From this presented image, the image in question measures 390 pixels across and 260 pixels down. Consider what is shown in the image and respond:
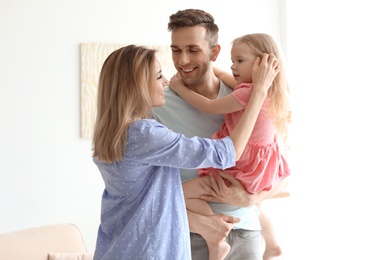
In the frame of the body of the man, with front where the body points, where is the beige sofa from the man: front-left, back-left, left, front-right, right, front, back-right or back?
right

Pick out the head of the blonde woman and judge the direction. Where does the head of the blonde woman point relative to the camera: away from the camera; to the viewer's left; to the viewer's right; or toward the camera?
to the viewer's right

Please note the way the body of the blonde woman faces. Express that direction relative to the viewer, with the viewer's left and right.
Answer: facing away from the viewer and to the right of the viewer

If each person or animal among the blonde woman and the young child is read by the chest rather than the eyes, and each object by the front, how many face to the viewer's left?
1

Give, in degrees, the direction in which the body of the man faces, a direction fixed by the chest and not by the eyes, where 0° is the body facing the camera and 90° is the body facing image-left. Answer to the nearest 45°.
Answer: approximately 45°

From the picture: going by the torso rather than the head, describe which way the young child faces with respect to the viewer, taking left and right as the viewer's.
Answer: facing to the left of the viewer

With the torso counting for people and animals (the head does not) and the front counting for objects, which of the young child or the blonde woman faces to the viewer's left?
the young child

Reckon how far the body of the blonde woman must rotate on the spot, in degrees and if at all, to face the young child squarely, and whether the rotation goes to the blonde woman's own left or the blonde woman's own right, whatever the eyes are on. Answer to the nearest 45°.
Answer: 0° — they already face them

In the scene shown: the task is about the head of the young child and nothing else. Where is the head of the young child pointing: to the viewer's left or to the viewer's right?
to the viewer's left
